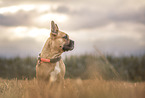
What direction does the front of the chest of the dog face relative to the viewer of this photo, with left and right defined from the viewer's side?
facing the viewer and to the right of the viewer
